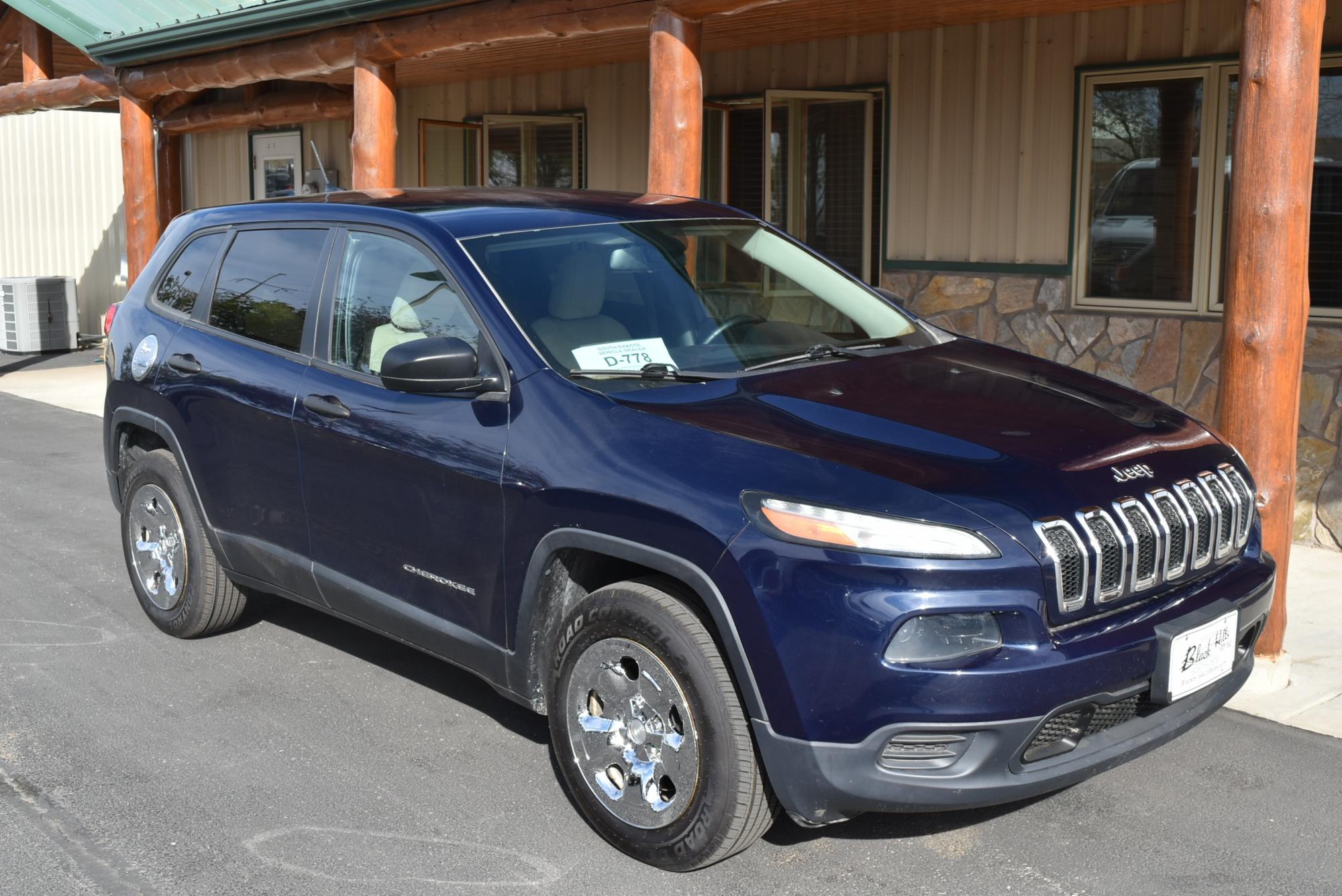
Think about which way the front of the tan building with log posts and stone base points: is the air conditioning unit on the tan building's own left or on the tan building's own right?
on the tan building's own right

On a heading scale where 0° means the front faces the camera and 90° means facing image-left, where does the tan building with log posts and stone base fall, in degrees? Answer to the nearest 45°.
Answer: approximately 45°

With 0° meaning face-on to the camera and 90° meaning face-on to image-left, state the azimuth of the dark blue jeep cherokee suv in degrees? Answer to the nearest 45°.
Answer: approximately 315°

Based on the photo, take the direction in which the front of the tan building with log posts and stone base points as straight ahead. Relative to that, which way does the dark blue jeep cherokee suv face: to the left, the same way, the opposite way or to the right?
to the left

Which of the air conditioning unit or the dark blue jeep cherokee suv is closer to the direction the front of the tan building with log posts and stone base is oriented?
the dark blue jeep cherokee suv

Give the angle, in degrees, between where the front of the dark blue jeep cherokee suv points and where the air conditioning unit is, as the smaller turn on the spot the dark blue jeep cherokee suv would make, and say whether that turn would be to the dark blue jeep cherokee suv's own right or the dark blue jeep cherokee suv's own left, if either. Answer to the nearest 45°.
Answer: approximately 180°
